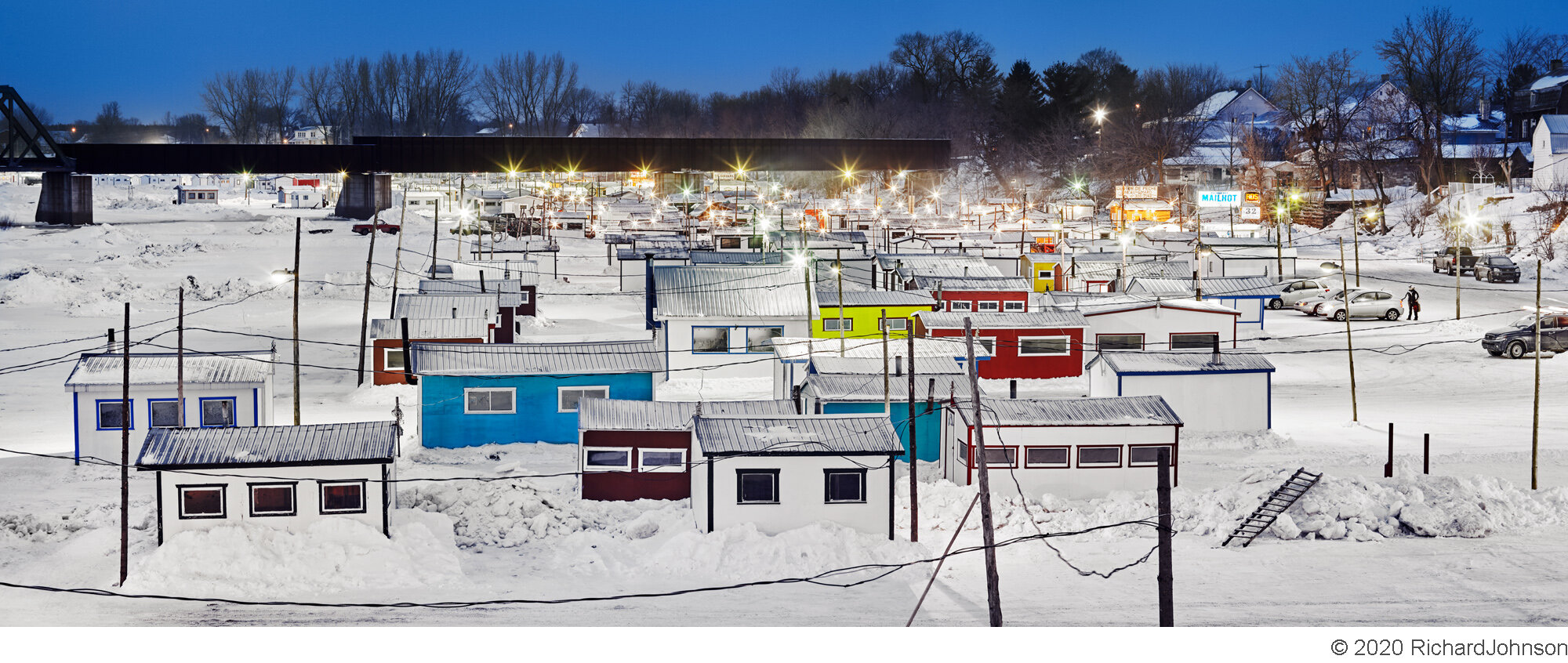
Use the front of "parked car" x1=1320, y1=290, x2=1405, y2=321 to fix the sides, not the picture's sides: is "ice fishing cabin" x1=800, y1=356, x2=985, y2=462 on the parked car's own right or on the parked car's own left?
on the parked car's own left

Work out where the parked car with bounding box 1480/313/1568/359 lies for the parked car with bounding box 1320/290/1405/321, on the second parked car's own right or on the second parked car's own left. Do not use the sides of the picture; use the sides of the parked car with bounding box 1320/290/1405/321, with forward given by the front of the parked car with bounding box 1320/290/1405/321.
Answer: on the second parked car's own left

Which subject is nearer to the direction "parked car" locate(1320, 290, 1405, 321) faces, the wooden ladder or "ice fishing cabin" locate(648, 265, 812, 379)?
the ice fishing cabin

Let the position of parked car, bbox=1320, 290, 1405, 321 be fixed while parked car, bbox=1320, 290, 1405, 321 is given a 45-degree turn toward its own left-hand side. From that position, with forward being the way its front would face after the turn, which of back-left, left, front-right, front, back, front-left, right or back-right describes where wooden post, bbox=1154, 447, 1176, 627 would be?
front-left

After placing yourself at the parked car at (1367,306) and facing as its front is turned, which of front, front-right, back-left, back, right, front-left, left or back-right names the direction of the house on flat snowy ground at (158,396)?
front-left

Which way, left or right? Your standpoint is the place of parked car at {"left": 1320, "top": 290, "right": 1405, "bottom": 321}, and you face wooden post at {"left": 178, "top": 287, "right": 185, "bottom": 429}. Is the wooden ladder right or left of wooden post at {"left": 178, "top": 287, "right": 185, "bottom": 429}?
left

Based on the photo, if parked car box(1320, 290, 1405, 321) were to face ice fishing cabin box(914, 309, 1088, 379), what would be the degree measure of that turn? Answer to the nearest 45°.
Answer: approximately 45° to its left

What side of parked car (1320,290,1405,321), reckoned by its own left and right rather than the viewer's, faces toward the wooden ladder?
left

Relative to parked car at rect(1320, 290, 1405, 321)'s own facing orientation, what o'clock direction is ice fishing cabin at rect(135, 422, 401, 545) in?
The ice fishing cabin is roughly at 10 o'clock from the parked car.

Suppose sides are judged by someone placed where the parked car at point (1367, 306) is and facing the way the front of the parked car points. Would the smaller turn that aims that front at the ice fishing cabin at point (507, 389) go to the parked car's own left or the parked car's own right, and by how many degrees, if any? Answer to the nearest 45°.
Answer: approximately 45° to the parked car's own left

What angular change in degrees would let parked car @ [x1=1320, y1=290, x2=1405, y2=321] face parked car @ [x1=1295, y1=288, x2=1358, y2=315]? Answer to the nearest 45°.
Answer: approximately 45° to its right

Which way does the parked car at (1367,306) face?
to the viewer's left

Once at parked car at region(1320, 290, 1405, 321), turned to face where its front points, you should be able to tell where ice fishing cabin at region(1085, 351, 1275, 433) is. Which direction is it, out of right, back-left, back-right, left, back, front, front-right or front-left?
left
